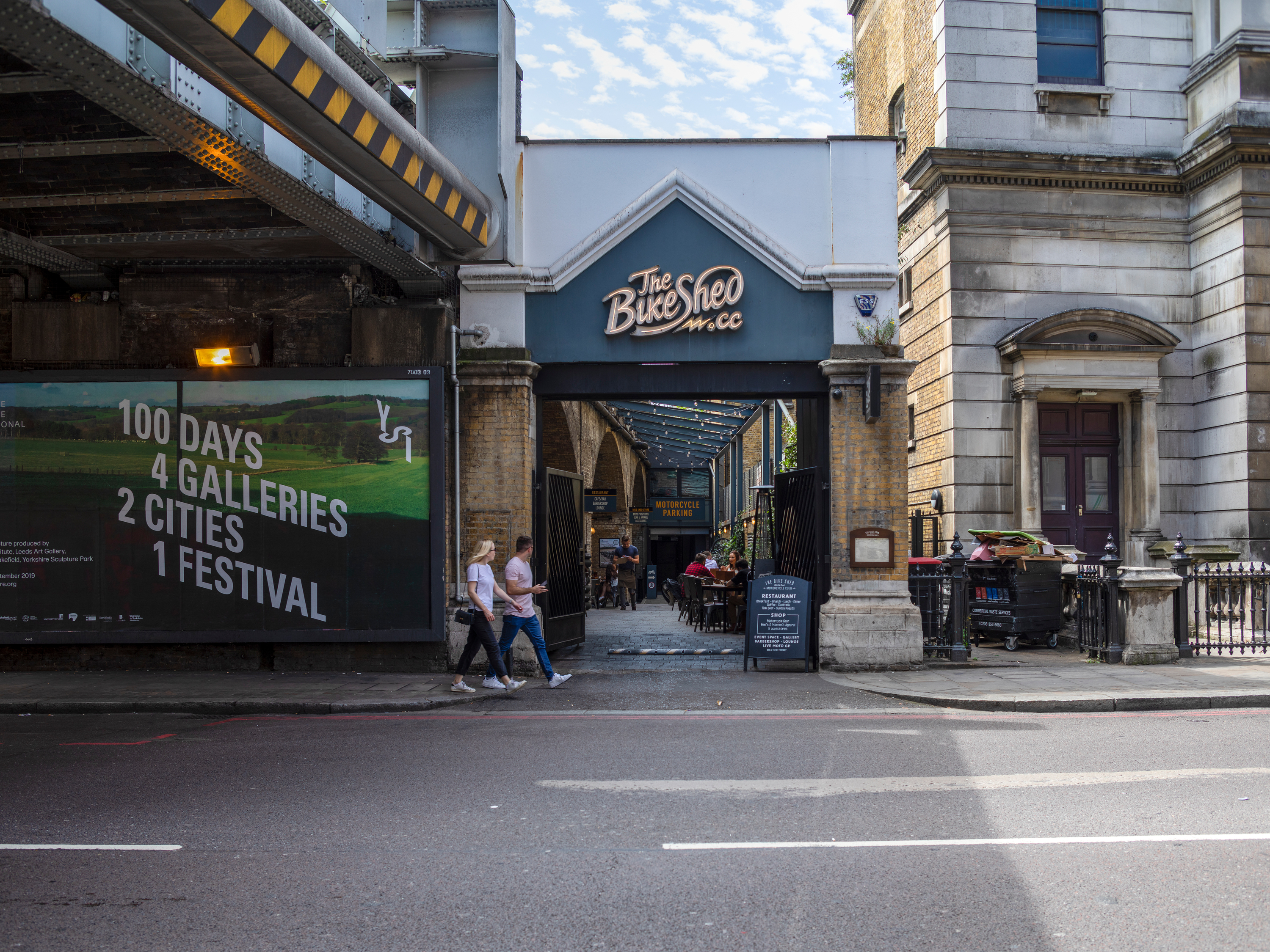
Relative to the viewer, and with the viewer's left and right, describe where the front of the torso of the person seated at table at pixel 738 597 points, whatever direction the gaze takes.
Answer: facing to the left of the viewer

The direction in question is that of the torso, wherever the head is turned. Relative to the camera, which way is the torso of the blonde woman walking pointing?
to the viewer's right

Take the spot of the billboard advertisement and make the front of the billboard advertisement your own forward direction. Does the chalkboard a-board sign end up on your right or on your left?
on your left

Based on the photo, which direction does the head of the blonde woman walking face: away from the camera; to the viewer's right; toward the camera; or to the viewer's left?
to the viewer's right

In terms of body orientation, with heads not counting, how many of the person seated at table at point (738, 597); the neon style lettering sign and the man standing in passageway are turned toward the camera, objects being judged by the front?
2

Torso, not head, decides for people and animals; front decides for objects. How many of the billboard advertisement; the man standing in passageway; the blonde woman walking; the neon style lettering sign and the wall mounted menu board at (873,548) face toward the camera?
4

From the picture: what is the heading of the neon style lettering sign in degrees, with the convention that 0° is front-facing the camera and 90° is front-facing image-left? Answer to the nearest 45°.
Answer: approximately 0°

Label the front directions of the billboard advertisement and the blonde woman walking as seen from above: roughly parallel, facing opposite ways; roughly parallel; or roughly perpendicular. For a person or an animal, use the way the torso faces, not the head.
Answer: roughly perpendicular

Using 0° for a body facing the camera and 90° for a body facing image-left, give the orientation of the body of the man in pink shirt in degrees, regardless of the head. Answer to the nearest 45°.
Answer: approximately 270°
